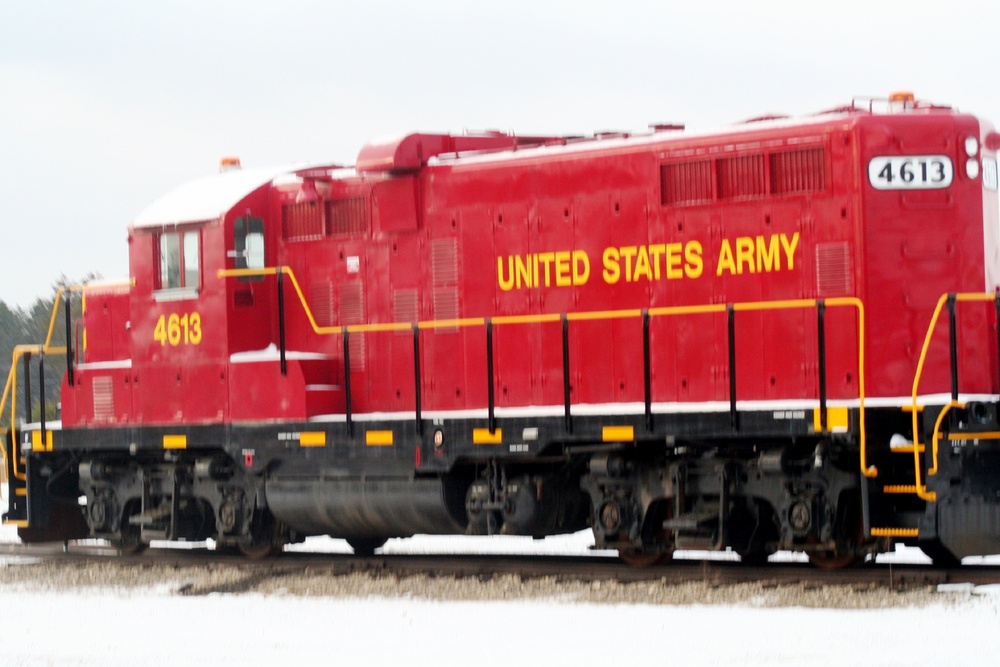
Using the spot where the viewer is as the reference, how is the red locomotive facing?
facing away from the viewer and to the left of the viewer
